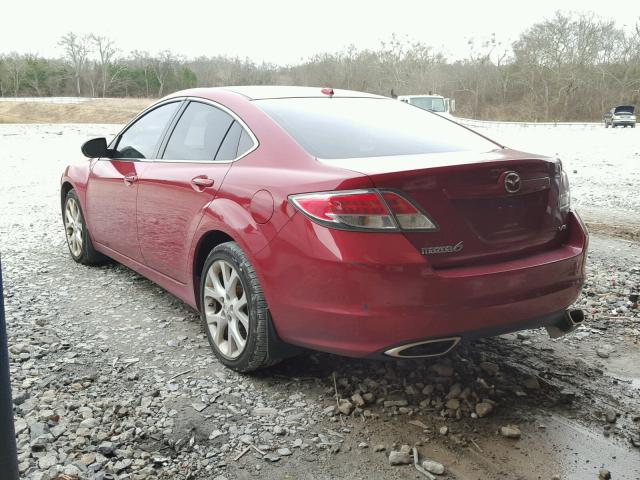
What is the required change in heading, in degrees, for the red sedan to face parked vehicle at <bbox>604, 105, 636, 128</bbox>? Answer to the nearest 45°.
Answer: approximately 90° to its right

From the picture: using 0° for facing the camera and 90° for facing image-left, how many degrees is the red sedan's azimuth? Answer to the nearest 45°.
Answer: approximately 135°
